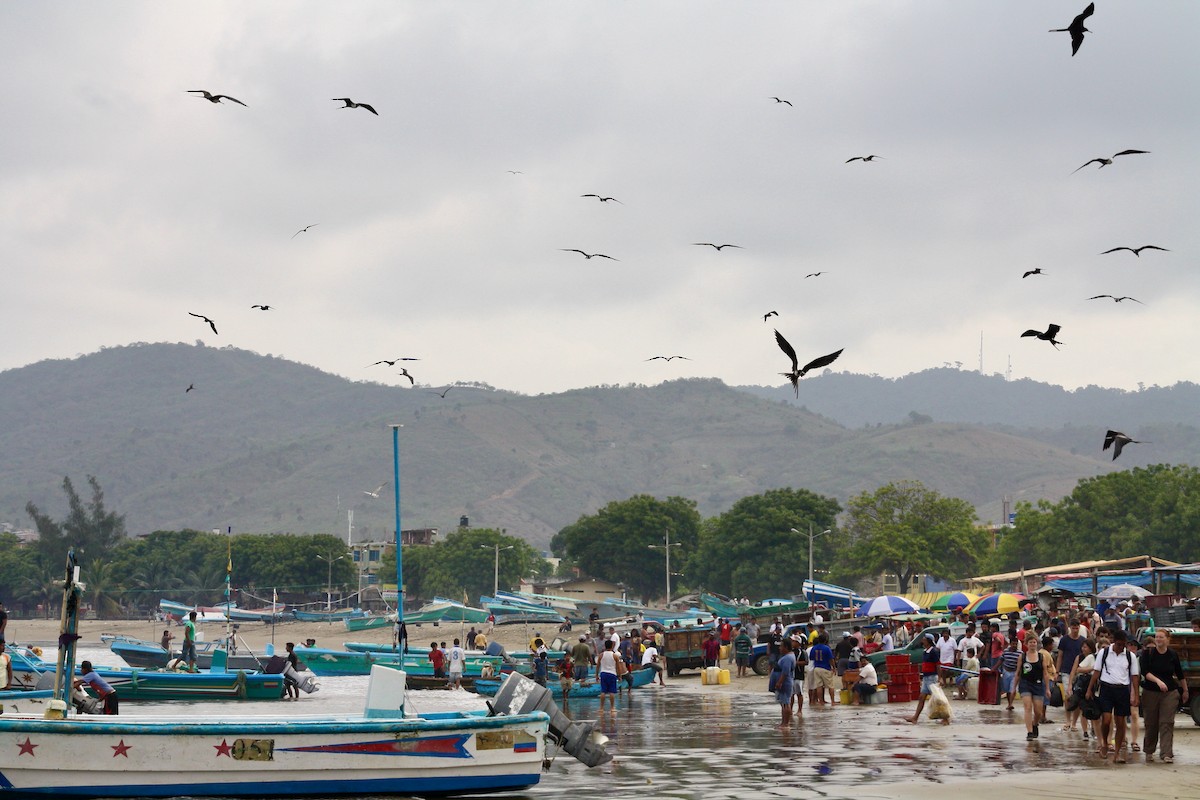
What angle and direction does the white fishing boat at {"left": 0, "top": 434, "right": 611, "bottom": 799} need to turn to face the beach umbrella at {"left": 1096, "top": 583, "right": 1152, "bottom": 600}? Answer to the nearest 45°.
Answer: approximately 135° to its right

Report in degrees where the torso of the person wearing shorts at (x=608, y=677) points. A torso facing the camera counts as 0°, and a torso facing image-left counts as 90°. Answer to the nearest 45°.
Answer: approximately 180°

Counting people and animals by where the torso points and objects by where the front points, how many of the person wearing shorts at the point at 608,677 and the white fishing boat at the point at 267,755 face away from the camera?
1

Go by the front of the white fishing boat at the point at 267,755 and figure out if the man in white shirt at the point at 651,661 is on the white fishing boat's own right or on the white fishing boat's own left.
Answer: on the white fishing boat's own right

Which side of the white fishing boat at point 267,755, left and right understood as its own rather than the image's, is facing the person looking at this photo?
left

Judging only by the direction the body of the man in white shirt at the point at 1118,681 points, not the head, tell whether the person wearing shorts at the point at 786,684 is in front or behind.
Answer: behind
